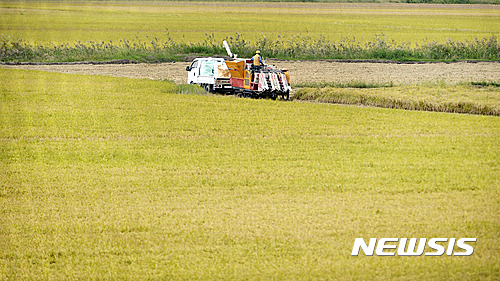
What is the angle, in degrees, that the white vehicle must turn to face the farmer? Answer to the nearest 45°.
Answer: approximately 180°

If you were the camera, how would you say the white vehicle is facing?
facing away from the viewer and to the left of the viewer

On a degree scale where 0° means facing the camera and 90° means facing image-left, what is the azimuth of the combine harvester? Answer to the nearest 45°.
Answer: approximately 315°

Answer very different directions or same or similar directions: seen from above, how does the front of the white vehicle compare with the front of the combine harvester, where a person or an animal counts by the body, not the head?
very different directions
